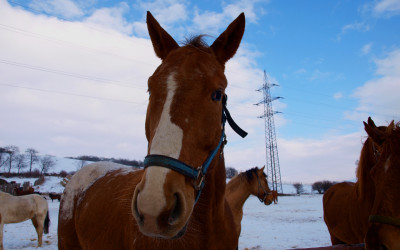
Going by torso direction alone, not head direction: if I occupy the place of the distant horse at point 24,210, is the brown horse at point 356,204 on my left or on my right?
on my left

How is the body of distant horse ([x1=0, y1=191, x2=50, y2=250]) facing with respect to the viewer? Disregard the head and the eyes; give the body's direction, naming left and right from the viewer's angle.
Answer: facing to the left of the viewer

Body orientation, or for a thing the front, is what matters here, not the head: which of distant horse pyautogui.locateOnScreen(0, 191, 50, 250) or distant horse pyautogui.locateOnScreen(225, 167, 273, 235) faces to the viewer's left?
distant horse pyautogui.locateOnScreen(0, 191, 50, 250)

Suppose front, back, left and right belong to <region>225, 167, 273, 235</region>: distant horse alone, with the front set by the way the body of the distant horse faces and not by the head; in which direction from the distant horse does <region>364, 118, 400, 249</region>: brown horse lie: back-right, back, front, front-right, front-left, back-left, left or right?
right

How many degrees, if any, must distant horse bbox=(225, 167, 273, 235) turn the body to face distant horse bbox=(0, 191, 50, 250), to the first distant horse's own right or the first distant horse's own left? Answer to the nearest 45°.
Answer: approximately 180°

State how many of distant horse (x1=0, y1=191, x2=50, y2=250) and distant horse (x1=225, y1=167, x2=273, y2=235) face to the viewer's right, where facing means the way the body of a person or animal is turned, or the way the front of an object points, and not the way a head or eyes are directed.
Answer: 1

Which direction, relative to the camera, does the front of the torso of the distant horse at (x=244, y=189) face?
to the viewer's right

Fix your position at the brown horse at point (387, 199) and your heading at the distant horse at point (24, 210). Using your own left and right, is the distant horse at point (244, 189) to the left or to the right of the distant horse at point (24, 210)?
right

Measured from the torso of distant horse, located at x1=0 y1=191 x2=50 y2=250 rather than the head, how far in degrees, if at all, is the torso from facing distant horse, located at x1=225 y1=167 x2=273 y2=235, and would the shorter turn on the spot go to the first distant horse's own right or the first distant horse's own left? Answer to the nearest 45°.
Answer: approximately 135° to the first distant horse's own left
